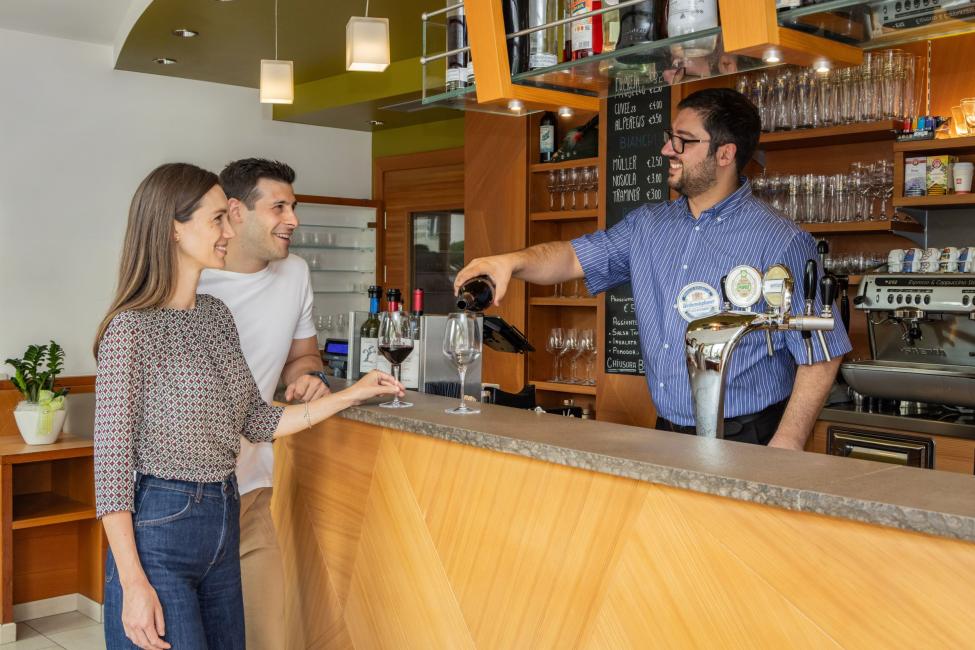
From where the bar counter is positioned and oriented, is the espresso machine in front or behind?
behind

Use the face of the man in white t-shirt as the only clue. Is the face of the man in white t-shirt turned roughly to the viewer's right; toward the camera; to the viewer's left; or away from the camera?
to the viewer's right

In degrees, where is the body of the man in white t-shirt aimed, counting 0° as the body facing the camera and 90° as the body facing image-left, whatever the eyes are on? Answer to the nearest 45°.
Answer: approximately 315°

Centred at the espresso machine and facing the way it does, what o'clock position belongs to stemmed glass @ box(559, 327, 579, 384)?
The stemmed glass is roughly at 4 o'clock from the espresso machine.

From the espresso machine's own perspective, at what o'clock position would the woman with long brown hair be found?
The woman with long brown hair is roughly at 1 o'clock from the espresso machine.

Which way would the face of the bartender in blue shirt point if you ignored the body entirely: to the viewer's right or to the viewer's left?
to the viewer's left

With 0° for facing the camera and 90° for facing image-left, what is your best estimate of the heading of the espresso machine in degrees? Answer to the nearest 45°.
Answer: approximately 0°

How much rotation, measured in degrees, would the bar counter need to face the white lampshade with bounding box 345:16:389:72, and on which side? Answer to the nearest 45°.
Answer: approximately 90° to its right

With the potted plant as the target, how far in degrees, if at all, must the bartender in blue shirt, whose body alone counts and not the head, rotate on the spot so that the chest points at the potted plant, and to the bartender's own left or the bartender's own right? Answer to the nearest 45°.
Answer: approximately 90° to the bartender's own right

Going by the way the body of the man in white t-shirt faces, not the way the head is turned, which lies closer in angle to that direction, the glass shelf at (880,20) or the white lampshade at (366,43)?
the glass shelf
